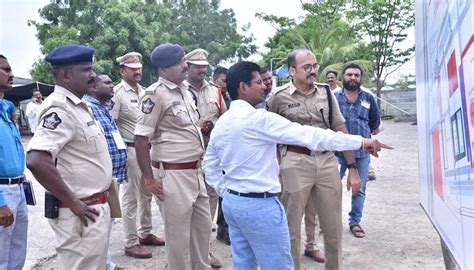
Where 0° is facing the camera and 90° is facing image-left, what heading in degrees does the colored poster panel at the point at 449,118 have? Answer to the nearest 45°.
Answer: approximately 90°

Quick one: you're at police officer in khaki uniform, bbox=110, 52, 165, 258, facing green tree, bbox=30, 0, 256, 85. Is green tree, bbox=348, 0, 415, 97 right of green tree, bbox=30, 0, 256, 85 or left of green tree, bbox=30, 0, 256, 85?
right

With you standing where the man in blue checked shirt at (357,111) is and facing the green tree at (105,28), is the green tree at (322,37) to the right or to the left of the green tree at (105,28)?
right

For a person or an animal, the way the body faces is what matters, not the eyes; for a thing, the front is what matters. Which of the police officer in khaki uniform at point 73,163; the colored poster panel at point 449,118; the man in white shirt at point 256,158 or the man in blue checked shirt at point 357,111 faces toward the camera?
the man in blue checked shirt

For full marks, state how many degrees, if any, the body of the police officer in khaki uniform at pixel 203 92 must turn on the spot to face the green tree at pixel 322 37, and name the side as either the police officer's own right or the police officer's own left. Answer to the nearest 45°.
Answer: approximately 135° to the police officer's own left

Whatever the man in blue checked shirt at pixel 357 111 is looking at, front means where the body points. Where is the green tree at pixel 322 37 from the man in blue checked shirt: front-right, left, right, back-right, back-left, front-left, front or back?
back

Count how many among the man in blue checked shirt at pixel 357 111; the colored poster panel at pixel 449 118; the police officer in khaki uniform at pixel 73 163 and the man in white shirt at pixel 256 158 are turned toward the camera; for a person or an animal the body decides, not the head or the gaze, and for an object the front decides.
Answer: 1

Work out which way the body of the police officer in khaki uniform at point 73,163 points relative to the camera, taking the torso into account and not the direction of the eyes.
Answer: to the viewer's right

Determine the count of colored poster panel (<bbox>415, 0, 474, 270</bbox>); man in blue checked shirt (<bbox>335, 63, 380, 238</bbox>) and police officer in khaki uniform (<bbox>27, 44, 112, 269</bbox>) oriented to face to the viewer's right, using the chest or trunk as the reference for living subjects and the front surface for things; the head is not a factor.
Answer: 1

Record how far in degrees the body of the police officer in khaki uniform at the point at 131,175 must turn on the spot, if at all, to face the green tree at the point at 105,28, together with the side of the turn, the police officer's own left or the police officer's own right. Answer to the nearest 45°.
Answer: approximately 135° to the police officer's own left

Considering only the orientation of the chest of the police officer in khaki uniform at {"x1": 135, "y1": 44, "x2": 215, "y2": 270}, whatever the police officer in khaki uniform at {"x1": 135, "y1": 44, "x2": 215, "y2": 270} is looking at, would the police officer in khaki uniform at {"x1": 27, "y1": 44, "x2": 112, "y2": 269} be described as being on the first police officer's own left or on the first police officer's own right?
on the first police officer's own right
